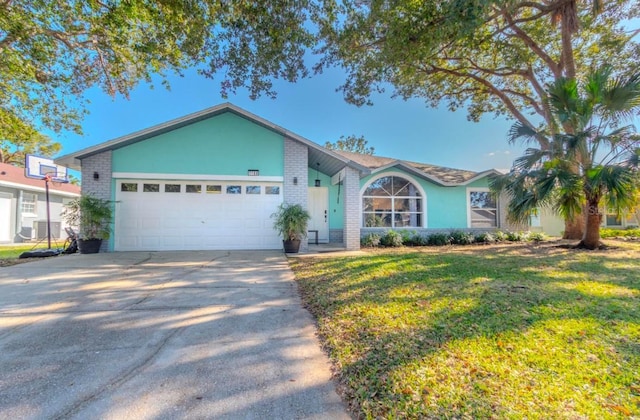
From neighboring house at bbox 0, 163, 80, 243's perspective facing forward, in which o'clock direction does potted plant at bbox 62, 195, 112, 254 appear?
The potted plant is roughly at 10 o'clock from the neighboring house.

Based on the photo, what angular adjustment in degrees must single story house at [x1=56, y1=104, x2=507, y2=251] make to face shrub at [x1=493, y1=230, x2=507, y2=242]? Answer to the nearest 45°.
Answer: approximately 90° to its left

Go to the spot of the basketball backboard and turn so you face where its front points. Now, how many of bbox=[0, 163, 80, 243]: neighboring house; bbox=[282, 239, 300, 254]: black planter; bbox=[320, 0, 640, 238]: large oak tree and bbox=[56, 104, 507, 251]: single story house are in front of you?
3

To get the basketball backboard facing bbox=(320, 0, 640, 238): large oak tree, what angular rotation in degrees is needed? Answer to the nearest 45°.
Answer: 0° — it already faces it

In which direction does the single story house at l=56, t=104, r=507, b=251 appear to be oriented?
toward the camera

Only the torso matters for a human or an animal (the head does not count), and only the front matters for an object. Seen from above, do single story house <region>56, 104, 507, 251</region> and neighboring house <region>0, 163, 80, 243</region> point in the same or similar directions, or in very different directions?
same or similar directions

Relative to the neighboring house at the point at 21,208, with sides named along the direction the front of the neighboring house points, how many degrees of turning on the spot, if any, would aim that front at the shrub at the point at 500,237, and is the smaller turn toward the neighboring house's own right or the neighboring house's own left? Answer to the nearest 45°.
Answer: approximately 90° to the neighboring house's own left

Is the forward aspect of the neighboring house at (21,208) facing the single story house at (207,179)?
no

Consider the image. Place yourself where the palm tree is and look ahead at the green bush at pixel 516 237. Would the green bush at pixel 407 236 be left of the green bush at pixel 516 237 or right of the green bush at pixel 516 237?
left

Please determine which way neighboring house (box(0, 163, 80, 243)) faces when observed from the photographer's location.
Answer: facing the viewer and to the left of the viewer

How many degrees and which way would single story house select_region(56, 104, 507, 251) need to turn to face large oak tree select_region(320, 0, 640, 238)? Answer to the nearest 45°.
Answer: approximately 90° to its left

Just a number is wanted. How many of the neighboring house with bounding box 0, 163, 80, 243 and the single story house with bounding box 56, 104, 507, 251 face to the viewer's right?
0

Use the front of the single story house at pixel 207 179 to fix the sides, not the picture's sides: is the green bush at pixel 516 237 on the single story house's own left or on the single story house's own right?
on the single story house's own left

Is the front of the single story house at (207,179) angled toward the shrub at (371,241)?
no
